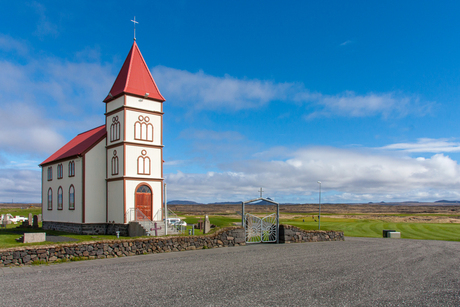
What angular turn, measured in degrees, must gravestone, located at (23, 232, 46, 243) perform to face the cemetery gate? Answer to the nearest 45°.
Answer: approximately 90° to its left

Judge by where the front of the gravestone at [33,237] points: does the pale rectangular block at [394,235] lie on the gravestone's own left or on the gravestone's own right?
on the gravestone's own left

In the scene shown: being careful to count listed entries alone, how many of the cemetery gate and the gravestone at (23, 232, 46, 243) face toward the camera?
2

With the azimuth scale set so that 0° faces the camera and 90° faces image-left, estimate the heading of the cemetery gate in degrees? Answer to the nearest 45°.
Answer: approximately 0°

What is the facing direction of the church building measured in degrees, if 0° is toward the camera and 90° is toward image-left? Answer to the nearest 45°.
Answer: approximately 315°

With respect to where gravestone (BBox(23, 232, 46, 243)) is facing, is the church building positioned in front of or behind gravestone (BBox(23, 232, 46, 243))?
behind
